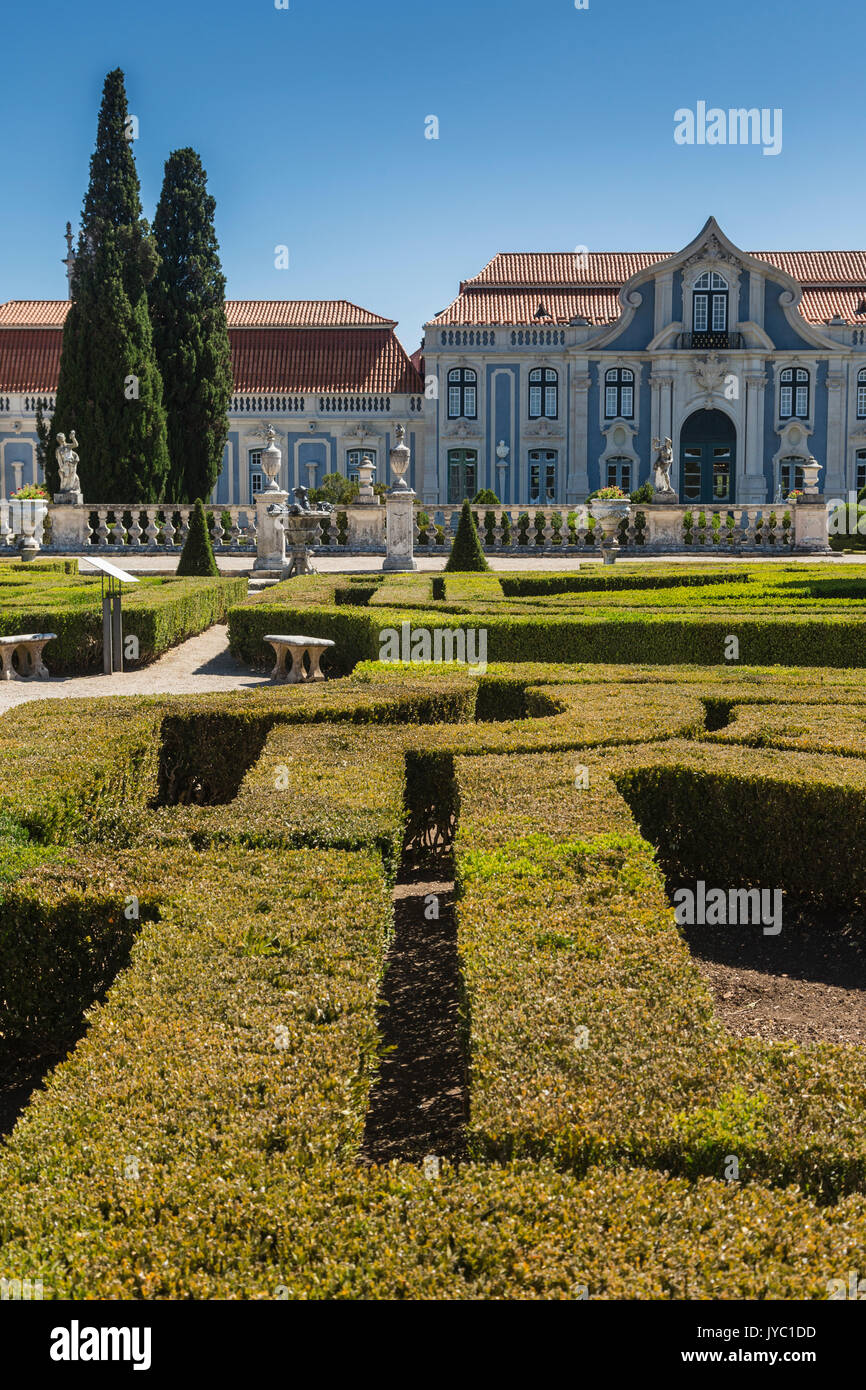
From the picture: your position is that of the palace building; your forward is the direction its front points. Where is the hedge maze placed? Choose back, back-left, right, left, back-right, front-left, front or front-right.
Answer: front

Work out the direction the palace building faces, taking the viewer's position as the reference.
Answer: facing the viewer

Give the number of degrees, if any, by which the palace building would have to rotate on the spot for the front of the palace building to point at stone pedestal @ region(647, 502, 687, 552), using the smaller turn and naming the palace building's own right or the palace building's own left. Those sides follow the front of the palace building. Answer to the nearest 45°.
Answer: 0° — it already faces it

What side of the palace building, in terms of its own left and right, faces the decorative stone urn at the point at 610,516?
front

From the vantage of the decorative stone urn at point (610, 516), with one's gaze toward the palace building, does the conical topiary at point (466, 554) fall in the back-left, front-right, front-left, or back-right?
back-left

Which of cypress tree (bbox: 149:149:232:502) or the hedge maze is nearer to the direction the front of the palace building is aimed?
the hedge maze

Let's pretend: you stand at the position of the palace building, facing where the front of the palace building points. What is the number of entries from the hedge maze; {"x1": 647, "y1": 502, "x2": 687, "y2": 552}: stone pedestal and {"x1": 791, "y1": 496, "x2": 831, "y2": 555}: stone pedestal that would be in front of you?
3

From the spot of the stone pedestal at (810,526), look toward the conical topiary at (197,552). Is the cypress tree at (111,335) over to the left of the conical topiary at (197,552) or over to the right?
right

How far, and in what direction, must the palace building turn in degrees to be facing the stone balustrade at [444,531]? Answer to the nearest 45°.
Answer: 0° — it already faces it

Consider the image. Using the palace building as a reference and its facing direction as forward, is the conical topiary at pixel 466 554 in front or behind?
in front
